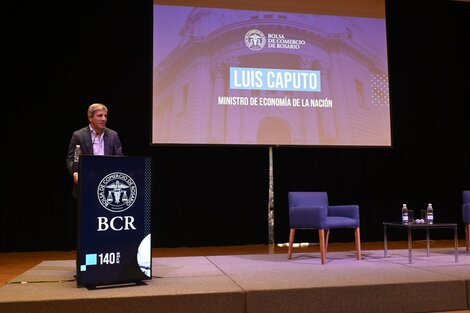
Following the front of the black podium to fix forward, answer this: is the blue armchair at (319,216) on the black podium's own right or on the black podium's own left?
on the black podium's own left

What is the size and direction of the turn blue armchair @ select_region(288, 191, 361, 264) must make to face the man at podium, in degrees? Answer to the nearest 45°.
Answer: approximately 90° to its right

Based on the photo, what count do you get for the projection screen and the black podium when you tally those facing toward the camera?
2

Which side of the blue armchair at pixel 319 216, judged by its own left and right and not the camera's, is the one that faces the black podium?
right

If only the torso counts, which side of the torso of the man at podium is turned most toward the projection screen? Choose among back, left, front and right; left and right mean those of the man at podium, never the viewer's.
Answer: left

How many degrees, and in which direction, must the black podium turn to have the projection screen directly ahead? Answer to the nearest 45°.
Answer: approximately 135° to its left

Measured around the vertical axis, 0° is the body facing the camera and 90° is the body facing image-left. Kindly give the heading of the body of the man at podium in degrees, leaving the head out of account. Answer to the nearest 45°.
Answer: approximately 315°

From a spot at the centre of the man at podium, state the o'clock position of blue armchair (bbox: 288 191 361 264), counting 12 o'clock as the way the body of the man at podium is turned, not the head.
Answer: The blue armchair is roughly at 10 o'clock from the man at podium.

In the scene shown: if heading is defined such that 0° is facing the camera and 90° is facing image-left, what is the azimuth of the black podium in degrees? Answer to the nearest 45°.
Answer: approximately 0°
